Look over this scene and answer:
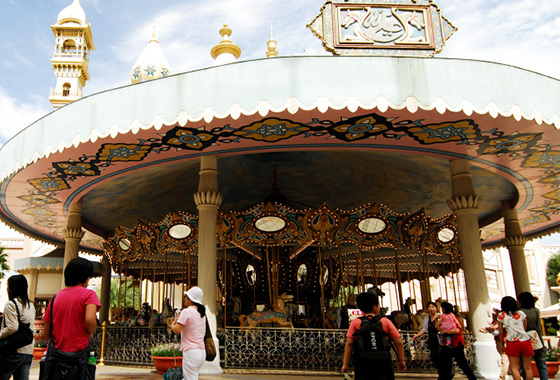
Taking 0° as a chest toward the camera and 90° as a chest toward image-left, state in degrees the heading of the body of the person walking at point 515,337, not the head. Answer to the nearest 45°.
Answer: approximately 180°

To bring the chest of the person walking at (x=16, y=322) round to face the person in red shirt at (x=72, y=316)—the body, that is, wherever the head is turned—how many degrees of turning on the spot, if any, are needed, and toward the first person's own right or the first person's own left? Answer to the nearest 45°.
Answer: approximately 135° to the first person's own left

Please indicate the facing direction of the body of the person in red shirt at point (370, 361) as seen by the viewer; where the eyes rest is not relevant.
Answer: away from the camera

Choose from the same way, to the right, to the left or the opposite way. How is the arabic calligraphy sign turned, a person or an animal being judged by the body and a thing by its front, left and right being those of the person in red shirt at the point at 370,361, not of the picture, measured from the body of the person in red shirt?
the opposite way

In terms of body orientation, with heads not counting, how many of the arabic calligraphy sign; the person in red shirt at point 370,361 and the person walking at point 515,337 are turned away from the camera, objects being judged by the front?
2

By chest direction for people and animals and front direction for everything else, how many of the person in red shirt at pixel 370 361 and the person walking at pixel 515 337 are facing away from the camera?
2

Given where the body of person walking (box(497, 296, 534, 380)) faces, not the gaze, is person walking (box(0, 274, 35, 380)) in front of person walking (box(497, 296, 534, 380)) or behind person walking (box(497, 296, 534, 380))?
behind

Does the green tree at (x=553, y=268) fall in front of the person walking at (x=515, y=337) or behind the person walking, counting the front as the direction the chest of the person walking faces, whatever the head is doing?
in front

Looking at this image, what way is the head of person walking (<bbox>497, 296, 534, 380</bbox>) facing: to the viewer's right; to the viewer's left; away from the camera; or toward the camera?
away from the camera

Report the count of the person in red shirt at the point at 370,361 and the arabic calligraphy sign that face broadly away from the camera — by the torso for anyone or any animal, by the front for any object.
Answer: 1
